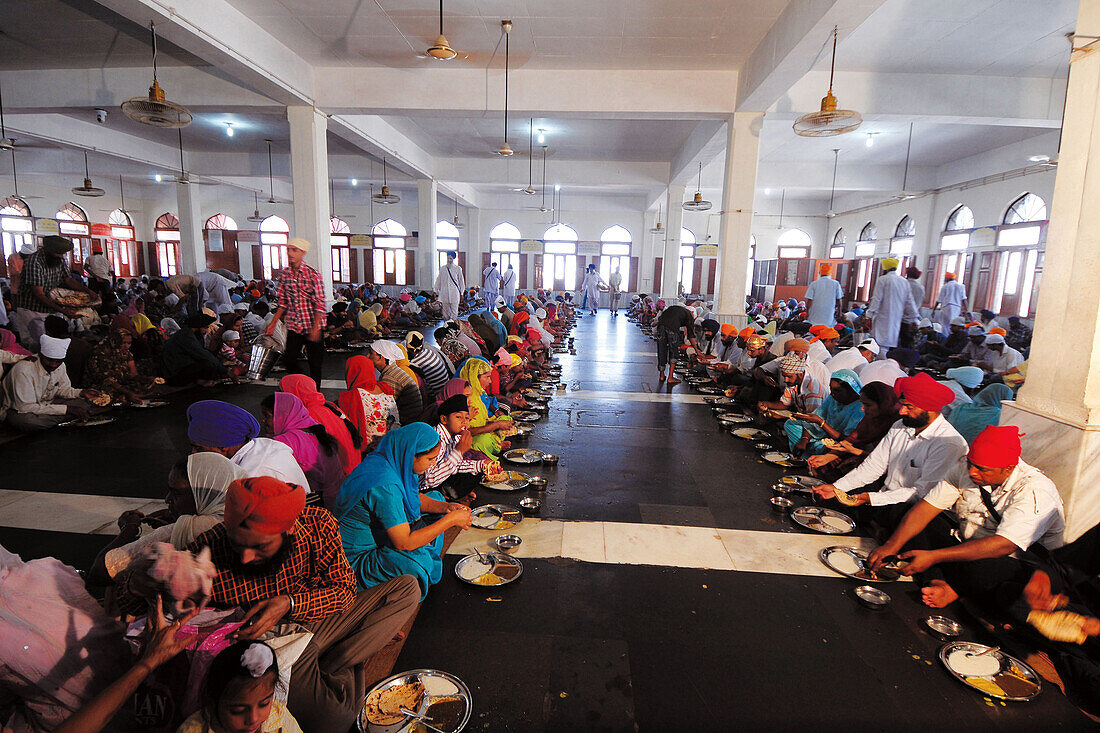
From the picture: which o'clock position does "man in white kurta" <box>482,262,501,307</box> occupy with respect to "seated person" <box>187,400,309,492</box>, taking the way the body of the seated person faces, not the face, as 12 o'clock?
The man in white kurta is roughly at 4 o'clock from the seated person.

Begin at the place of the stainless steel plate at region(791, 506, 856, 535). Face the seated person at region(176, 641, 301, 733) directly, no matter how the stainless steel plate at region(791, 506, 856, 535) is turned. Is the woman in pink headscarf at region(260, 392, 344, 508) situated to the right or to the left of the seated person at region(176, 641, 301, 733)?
right

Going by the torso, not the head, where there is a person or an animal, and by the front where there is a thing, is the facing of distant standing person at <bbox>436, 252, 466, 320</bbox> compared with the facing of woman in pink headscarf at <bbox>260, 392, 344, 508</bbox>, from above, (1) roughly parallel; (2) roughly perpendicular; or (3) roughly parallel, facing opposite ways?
roughly perpendicular

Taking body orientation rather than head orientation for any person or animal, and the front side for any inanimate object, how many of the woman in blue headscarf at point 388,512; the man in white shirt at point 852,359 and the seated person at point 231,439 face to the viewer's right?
2

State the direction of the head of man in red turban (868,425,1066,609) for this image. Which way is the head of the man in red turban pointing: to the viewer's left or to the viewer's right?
to the viewer's left

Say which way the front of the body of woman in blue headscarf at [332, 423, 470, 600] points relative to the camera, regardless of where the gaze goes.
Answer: to the viewer's right
